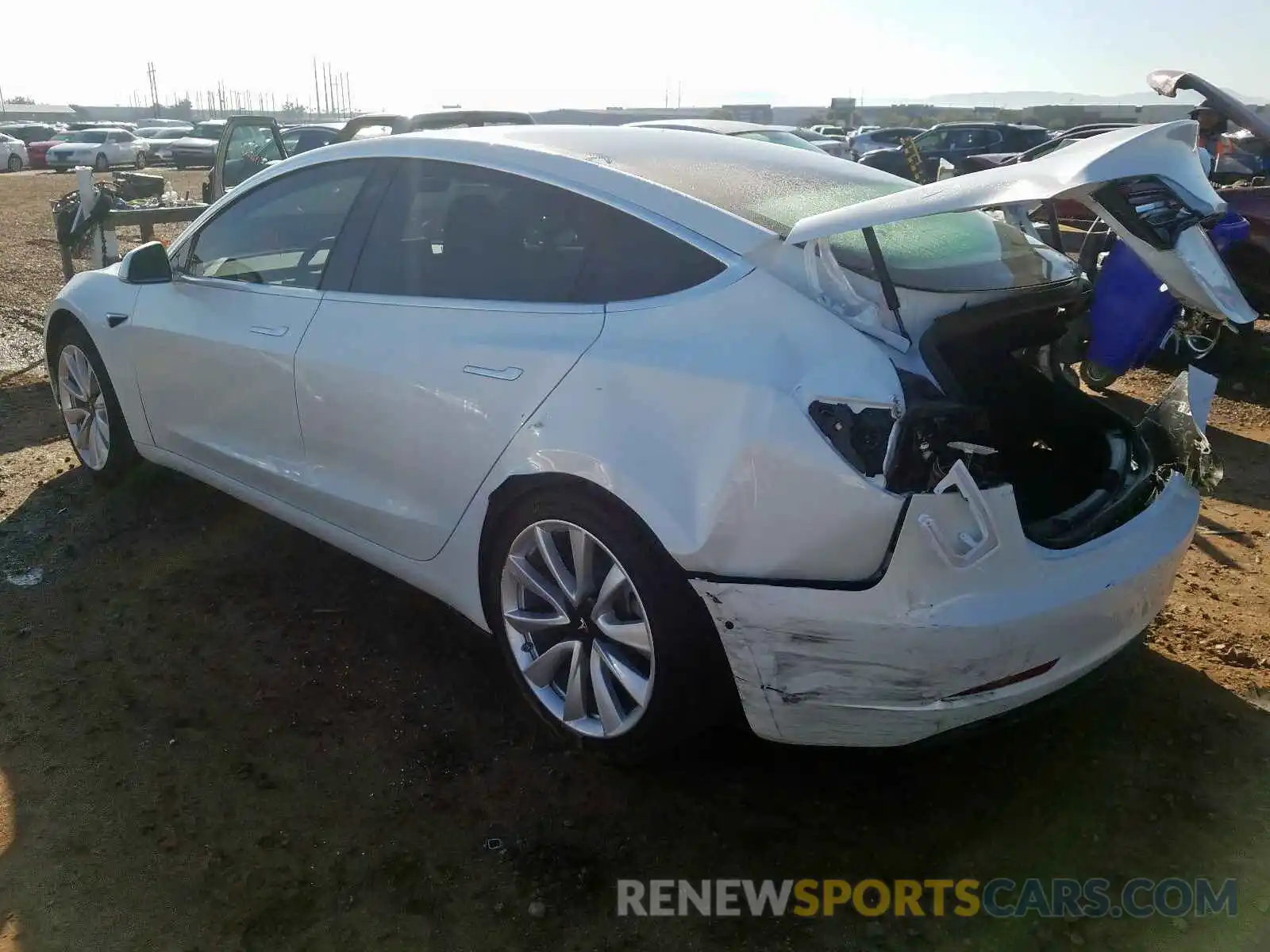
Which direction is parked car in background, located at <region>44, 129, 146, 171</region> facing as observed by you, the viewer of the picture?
facing the viewer and to the left of the viewer

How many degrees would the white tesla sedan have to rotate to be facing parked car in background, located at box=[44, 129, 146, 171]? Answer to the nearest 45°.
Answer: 0° — it already faces it

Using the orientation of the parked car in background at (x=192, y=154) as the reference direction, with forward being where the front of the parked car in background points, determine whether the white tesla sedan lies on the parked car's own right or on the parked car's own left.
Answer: on the parked car's own left

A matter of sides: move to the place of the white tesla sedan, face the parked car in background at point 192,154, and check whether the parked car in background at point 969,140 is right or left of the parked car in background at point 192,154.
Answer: right

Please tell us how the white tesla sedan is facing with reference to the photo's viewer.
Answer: facing away from the viewer and to the left of the viewer

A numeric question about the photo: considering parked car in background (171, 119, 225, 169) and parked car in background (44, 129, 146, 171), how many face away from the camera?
0

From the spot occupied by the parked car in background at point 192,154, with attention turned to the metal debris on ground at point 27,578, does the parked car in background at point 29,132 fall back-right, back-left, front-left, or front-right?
back-right

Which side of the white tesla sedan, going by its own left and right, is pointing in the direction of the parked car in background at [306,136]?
front

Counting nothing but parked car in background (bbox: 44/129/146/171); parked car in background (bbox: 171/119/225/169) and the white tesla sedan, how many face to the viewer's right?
0
